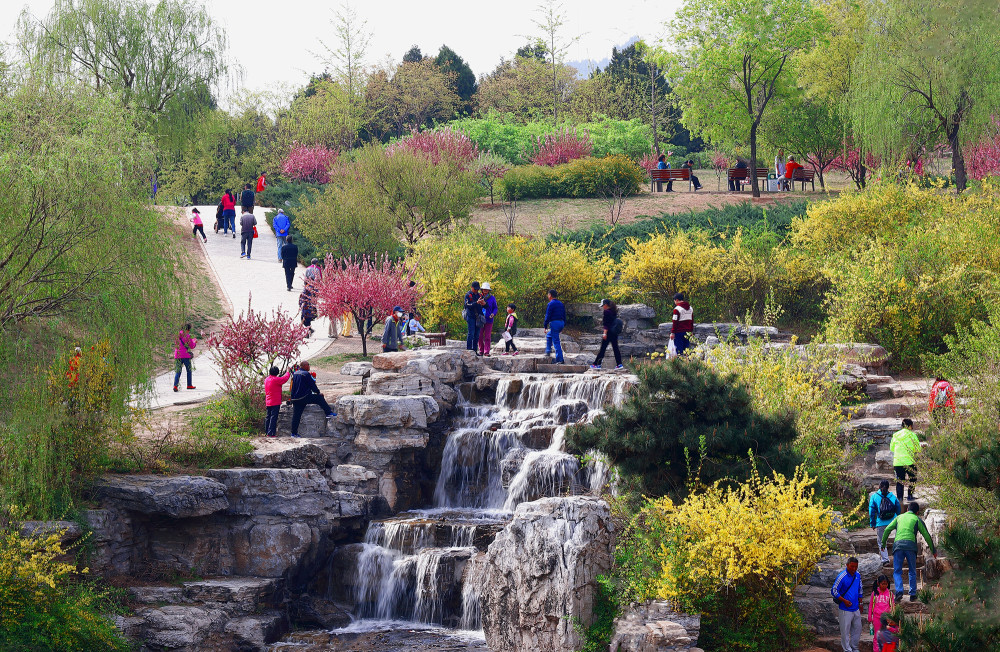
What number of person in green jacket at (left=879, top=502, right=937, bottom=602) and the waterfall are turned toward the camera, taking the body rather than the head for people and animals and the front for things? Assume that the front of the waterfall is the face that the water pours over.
1

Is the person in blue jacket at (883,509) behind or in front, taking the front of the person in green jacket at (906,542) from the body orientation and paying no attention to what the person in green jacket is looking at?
in front

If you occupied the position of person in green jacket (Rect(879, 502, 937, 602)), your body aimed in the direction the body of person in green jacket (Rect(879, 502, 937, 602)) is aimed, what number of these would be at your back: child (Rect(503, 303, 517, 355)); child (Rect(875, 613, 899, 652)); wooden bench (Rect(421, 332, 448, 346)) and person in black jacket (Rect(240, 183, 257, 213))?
1

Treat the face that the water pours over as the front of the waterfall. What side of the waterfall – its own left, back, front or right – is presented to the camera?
front

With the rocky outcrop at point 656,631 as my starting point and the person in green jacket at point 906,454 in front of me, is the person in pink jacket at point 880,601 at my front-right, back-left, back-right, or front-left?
front-right

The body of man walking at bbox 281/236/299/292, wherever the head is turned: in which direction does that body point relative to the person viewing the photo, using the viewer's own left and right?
facing away from the viewer

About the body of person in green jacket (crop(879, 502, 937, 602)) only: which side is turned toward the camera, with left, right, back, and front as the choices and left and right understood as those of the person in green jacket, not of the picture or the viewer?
back

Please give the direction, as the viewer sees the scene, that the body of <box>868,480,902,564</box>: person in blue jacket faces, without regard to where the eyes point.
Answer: away from the camera

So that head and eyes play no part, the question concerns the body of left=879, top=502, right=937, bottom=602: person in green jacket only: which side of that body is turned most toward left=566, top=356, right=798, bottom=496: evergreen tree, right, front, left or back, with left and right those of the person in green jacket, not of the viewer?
left
